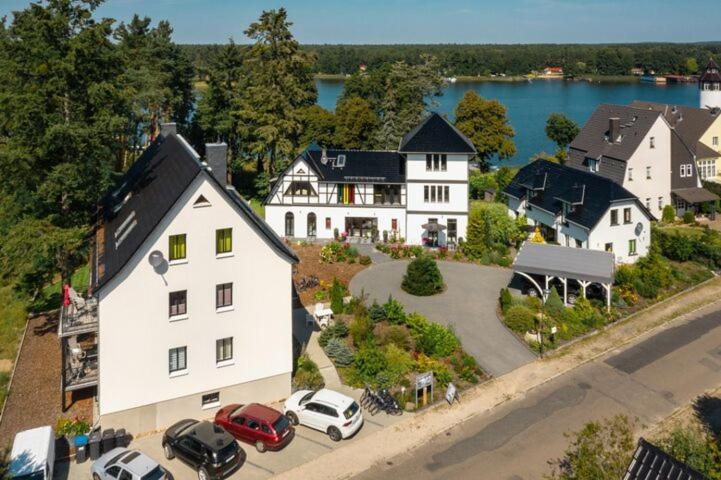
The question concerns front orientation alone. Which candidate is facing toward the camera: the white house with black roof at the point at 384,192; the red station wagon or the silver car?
the white house with black roof

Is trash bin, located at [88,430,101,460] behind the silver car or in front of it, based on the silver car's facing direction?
in front

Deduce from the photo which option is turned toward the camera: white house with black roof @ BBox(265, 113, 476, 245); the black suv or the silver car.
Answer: the white house with black roof

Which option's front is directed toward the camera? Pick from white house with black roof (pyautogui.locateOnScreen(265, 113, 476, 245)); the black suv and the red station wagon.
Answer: the white house with black roof

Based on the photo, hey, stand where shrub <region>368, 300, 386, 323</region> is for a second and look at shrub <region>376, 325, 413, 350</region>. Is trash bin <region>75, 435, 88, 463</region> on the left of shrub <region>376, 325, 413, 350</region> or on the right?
right

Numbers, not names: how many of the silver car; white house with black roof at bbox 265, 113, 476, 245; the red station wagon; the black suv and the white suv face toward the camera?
1

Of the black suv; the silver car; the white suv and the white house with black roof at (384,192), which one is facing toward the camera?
the white house with black roof

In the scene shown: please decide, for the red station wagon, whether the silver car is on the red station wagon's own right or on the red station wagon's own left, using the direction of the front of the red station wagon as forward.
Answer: on the red station wagon's own left

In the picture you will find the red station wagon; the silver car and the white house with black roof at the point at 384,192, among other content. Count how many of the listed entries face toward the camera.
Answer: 1

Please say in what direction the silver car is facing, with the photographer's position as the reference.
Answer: facing away from the viewer and to the left of the viewer

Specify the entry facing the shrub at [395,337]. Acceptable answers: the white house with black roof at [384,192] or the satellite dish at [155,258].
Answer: the white house with black roof

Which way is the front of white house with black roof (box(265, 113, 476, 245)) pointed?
toward the camera

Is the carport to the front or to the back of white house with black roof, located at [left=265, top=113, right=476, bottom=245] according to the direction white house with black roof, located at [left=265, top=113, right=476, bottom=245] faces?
to the front

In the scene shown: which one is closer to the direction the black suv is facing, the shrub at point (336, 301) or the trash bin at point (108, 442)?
the trash bin

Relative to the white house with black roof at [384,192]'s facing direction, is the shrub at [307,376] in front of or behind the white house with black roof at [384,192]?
in front

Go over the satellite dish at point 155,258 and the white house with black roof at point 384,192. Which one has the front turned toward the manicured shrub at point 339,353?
the white house with black roof
